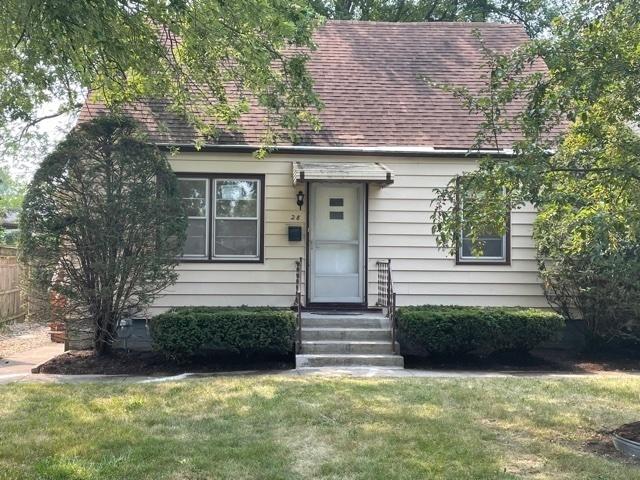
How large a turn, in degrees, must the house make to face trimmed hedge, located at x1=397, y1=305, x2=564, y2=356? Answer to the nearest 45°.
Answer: approximately 45° to its left

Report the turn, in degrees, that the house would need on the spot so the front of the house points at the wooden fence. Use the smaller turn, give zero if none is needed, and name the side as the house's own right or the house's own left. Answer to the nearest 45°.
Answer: approximately 135° to the house's own right

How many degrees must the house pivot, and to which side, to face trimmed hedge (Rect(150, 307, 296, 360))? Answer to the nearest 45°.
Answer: approximately 45° to its right

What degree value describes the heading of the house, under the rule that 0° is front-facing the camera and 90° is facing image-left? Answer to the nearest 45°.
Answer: approximately 0°

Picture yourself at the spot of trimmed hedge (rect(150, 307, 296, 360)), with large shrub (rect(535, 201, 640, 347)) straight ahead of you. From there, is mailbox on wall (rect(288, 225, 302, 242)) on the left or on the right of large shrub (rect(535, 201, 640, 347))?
left

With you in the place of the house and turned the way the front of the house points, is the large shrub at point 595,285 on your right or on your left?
on your left

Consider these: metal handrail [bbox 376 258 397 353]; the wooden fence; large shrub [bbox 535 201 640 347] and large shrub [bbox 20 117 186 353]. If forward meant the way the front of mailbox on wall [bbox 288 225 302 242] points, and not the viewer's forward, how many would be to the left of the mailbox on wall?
2

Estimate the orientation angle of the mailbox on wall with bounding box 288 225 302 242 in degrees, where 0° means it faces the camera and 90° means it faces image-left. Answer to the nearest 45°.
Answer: approximately 0°

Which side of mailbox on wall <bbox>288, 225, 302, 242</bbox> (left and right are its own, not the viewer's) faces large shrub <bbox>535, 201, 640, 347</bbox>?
left

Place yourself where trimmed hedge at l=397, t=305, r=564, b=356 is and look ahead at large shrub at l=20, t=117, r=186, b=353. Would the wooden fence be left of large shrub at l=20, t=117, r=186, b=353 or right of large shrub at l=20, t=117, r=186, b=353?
right
